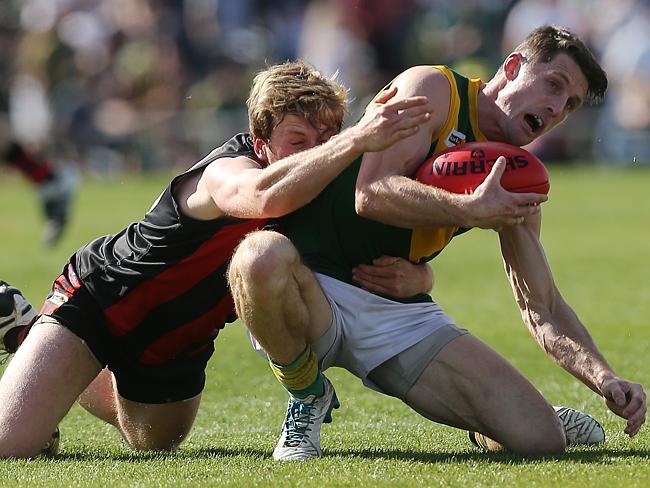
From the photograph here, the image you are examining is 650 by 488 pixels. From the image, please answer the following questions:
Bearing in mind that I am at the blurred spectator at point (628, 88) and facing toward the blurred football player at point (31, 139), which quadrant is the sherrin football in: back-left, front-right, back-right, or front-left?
front-left

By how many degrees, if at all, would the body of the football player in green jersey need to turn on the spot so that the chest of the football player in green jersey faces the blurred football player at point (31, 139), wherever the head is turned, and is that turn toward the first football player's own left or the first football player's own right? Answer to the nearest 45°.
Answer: approximately 180°

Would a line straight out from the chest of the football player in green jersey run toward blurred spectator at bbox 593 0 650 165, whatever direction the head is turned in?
no

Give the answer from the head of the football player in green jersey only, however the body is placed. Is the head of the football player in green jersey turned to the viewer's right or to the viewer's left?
to the viewer's right

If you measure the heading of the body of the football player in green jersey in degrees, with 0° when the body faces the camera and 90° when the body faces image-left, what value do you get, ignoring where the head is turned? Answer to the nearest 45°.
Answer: approximately 315°

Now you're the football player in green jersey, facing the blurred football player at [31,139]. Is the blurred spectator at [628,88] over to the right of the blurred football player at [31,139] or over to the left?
right
